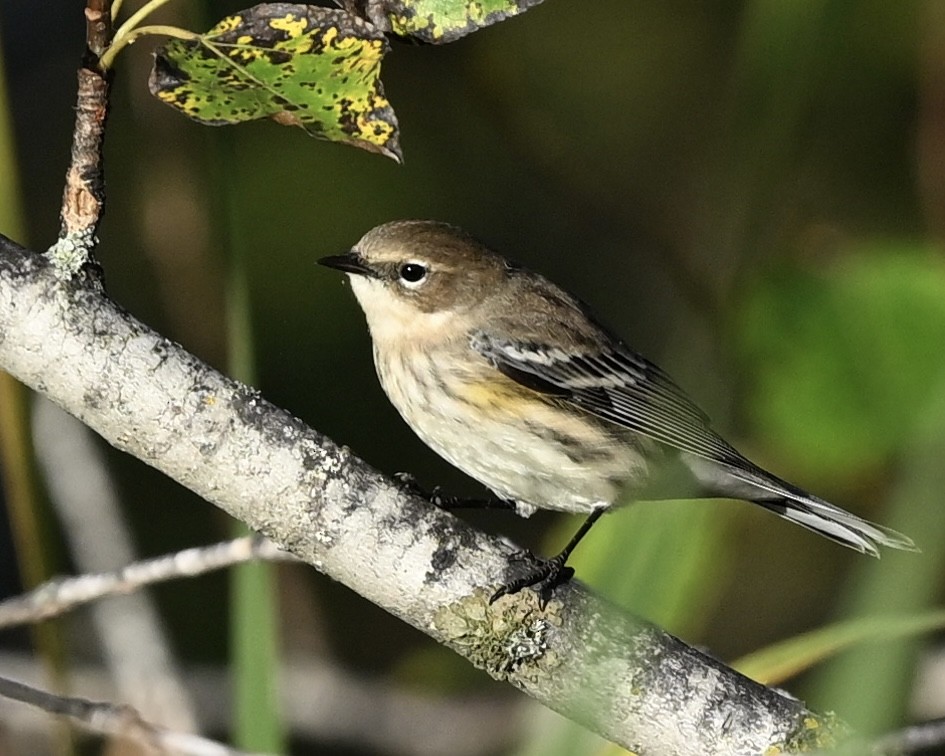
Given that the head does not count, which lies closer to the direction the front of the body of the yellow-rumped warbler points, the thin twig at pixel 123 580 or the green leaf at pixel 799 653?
the thin twig

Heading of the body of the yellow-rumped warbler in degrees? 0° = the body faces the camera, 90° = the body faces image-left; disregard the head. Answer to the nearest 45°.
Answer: approximately 90°
